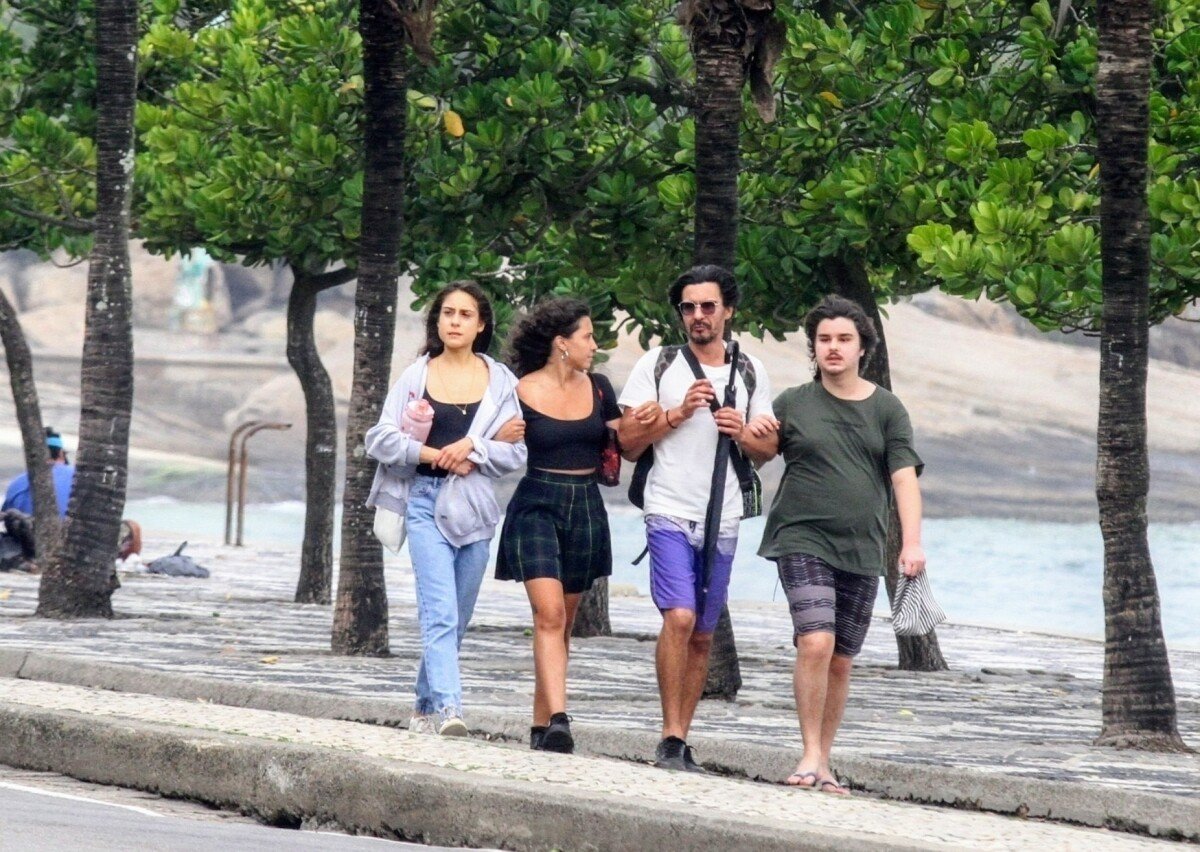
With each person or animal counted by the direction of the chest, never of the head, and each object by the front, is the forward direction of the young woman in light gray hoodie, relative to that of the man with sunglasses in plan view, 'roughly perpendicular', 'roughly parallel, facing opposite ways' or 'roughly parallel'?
roughly parallel

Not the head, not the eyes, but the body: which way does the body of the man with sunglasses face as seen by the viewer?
toward the camera

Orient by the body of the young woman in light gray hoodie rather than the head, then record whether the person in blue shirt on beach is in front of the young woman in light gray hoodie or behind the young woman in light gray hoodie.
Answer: behind

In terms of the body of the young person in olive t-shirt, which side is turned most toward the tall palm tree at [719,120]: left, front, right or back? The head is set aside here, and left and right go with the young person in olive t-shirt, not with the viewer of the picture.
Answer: back

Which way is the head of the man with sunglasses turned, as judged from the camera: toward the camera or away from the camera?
toward the camera

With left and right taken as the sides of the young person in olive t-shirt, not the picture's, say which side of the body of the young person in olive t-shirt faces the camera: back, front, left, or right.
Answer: front

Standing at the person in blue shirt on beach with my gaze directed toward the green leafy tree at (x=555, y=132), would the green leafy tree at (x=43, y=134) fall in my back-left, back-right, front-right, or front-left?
front-right

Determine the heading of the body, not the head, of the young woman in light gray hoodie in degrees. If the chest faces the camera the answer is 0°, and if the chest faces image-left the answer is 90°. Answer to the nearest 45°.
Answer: approximately 0°

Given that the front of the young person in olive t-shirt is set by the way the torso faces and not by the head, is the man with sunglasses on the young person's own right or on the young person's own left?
on the young person's own right
